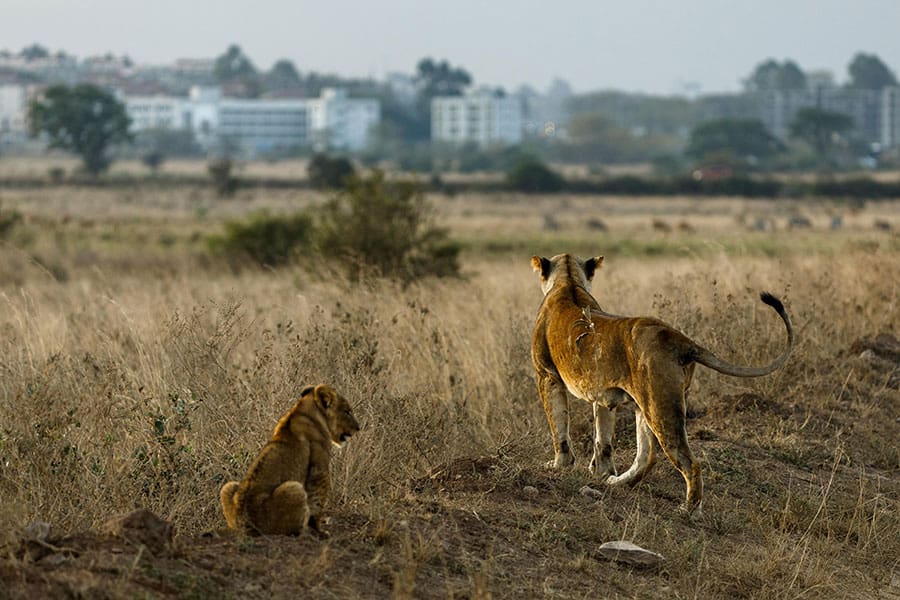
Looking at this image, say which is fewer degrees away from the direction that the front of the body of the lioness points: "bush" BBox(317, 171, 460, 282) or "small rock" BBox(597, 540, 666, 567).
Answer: the bush

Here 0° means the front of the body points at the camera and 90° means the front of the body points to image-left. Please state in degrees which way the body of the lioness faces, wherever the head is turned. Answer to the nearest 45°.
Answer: approximately 135°

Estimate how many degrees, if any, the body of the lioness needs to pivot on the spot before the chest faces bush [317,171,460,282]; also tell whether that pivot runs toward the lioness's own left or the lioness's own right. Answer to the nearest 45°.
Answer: approximately 45° to the lioness's own right

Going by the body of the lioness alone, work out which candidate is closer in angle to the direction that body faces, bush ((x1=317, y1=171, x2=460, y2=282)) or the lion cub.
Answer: the bush

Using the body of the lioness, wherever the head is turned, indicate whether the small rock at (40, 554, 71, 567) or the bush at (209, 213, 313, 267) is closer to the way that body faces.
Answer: the bush

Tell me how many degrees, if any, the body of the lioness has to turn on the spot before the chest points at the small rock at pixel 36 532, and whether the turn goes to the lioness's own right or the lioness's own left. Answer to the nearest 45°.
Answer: approximately 90° to the lioness's own left

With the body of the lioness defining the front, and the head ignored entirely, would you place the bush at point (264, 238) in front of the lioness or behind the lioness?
in front

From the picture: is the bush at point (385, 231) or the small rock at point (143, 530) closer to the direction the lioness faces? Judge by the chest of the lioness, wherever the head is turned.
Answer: the bush

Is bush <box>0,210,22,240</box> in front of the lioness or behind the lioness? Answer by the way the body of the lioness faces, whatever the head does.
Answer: in front

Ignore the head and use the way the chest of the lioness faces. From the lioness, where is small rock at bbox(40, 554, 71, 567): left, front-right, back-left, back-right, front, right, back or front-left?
left

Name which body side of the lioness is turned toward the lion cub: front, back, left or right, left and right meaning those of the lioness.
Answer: left

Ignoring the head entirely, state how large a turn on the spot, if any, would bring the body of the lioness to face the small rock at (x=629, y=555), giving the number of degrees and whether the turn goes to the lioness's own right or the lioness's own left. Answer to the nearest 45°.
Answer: approximately 135° to the lioness's own left

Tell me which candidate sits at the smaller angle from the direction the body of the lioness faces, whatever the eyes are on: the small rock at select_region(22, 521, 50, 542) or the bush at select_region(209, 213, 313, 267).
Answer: the bush

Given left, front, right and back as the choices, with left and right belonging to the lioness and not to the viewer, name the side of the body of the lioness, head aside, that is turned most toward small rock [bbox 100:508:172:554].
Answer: left
